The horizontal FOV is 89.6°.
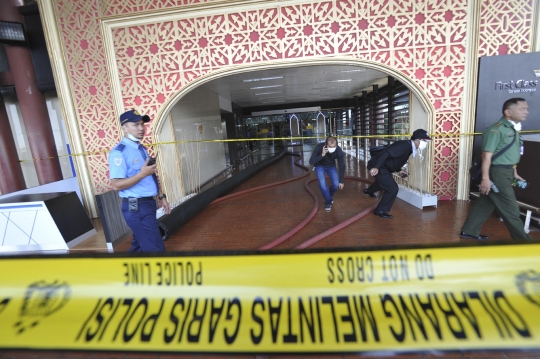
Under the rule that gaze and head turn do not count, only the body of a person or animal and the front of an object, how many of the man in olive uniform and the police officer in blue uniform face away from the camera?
0

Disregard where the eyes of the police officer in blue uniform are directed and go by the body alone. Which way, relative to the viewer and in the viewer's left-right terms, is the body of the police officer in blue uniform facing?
facing the viewer and to the right of the viewer

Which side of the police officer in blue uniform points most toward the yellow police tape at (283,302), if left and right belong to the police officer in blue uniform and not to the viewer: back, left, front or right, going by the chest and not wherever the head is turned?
front
